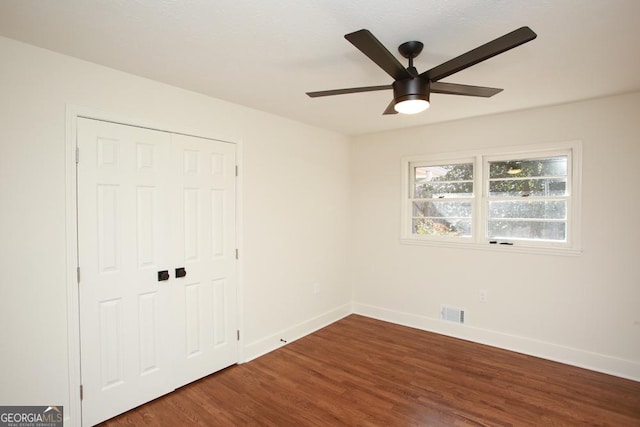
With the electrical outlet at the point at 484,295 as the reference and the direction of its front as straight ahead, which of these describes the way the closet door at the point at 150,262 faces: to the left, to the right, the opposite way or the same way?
to the left

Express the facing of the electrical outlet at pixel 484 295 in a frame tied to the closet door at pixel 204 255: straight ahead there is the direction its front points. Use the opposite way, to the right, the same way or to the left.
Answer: to the right

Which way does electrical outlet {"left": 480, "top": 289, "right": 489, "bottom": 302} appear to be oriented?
toward the camera

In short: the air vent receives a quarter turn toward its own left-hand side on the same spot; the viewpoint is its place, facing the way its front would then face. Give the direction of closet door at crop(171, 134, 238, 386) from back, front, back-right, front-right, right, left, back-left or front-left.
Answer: back-right

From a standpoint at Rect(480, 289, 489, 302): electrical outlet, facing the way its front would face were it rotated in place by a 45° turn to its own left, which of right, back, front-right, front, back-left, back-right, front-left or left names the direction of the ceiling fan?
front-right

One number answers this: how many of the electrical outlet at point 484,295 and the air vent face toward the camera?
2

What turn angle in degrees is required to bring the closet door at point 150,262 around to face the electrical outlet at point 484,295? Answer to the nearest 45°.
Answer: approximately 45° to its left

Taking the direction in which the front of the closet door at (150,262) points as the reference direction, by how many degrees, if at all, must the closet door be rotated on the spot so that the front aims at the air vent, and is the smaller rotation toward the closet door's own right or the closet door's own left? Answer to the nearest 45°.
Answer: approximately 45° to the closet door's own left

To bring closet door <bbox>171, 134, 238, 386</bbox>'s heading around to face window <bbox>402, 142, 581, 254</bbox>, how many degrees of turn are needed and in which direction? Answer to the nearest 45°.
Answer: approximately 45° to its left

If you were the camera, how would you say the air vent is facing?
facing the viewer

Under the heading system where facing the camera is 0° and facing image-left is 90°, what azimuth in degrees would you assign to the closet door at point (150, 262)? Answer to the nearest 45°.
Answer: approximately 315°

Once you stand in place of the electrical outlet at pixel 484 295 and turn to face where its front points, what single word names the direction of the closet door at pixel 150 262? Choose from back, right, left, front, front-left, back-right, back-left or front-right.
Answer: front-right

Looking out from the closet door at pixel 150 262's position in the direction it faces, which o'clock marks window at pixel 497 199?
The window is roughly at 11 o'clock from the closet door.

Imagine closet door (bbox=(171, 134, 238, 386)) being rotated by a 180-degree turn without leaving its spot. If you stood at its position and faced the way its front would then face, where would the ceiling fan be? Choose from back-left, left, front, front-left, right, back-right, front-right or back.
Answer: back

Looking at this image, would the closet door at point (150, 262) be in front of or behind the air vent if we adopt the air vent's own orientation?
in front

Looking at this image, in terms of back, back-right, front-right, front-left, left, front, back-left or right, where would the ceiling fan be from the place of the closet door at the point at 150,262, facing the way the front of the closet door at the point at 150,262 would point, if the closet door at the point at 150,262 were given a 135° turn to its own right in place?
back-left
